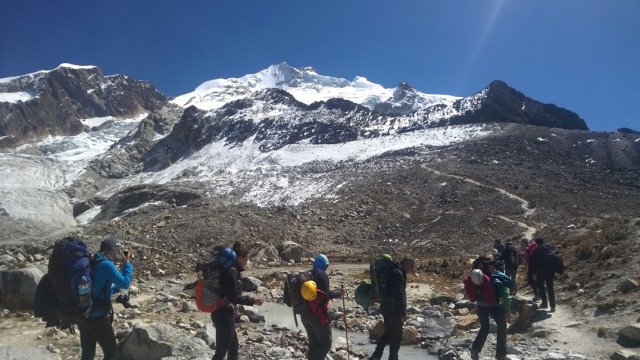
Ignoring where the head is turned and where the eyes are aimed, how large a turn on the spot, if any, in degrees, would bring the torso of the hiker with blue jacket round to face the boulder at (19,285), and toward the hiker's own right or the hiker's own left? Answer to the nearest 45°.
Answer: approximately 90° to the hiker's own left

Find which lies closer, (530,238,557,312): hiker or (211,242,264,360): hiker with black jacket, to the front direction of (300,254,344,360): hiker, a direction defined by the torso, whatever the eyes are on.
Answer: the hiker

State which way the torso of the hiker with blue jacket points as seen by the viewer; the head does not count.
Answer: to the viewer's right

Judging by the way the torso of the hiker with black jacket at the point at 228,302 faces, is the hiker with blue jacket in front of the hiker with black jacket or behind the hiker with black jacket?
behind

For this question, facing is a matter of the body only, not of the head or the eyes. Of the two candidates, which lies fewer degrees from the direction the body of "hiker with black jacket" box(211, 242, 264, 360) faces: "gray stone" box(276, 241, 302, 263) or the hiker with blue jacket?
the gray stone

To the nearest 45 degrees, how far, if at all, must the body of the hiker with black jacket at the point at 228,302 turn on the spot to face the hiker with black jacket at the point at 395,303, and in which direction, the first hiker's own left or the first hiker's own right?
0° — they already face them

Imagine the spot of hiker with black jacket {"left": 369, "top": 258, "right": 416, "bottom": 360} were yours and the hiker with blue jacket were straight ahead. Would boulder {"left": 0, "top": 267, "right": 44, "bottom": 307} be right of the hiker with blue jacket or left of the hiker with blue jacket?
right

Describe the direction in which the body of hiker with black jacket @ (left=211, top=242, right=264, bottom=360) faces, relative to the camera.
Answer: to the viewer's right
